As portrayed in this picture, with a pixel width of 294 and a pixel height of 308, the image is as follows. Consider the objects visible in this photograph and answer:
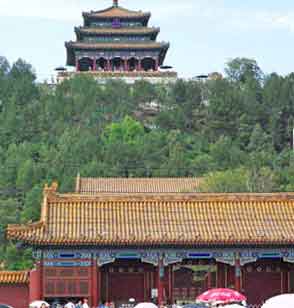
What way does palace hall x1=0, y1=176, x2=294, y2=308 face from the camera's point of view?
toward the camera

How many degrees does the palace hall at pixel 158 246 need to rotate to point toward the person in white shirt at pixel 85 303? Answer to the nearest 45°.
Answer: approximately 45° to its right
